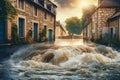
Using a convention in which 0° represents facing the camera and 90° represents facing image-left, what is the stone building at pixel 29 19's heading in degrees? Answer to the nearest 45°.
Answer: approximately 315°

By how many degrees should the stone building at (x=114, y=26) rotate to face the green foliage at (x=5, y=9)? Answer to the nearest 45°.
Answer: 0° — it already faces it

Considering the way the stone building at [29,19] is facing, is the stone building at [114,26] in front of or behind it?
in front

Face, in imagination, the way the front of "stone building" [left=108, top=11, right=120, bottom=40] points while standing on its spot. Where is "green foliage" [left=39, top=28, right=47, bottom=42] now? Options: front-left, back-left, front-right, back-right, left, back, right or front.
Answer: front-right

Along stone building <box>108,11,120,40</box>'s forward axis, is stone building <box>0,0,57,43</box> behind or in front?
in front

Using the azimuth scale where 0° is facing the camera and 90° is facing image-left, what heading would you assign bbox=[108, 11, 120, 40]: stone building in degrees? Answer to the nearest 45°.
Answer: approximately 45°
